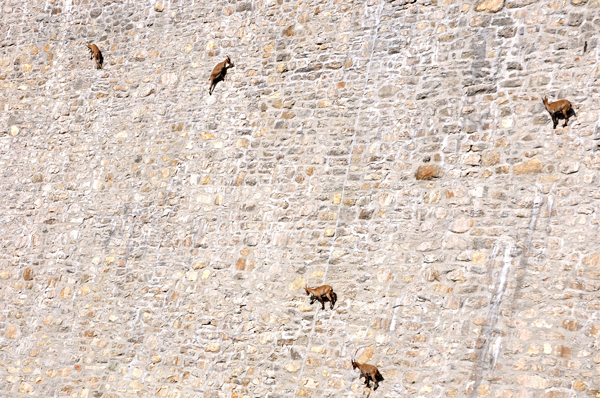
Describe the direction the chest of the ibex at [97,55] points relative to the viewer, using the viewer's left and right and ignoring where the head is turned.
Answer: facing to the left of the viewer
